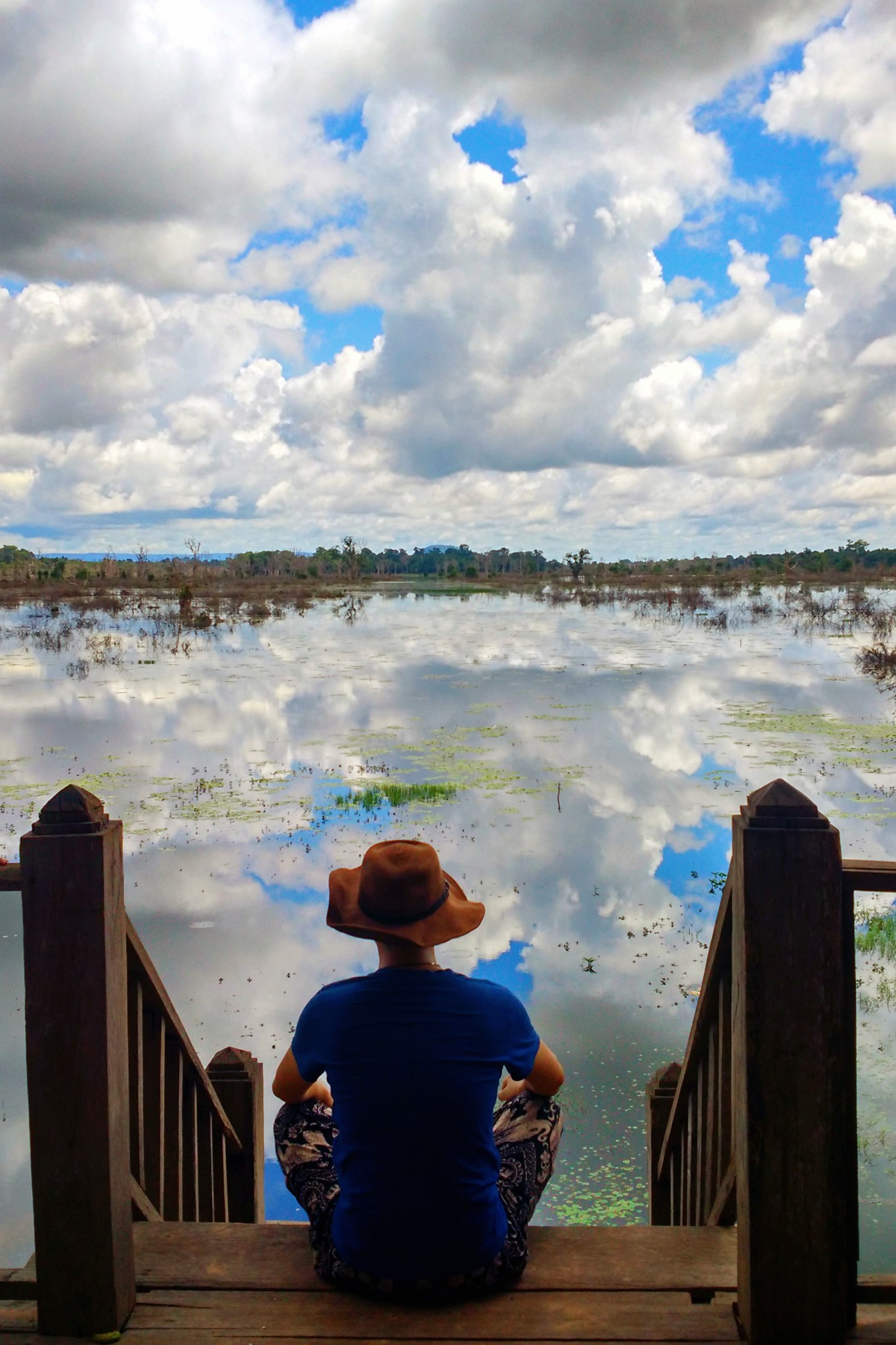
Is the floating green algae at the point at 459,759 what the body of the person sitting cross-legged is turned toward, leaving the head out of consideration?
yes

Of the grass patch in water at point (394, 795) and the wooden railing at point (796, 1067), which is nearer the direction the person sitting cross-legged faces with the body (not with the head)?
the grass patch in water

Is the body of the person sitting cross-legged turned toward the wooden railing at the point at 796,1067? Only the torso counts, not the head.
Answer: no

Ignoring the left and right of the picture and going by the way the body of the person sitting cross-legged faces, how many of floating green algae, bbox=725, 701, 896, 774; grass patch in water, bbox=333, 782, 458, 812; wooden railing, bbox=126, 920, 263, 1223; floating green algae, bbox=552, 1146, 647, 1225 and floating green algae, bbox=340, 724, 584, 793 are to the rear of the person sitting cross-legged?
0

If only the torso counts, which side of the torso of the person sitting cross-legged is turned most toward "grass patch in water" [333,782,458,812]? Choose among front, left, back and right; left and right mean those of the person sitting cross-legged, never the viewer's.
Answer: front

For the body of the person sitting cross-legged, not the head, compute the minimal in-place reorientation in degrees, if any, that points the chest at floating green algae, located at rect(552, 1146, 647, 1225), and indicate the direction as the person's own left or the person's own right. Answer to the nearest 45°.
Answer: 0° — they already face it

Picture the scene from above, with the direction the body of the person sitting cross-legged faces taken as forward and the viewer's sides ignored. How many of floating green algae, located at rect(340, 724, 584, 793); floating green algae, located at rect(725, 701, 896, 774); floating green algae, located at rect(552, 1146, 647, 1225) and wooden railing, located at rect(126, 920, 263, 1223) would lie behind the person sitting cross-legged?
0

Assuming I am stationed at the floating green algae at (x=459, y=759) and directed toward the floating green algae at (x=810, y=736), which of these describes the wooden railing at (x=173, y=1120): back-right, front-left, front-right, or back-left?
back-right

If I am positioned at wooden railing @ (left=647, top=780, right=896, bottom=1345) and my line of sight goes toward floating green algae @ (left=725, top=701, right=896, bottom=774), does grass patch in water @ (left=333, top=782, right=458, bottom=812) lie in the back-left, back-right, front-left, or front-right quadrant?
front-left

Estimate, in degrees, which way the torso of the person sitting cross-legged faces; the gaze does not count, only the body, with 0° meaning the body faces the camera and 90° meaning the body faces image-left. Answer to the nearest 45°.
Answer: approximately 180°

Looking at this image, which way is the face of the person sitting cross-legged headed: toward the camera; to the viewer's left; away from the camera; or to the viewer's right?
away from the camera

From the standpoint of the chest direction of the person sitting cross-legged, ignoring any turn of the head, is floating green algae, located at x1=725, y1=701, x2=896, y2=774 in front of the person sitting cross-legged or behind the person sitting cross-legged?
in front

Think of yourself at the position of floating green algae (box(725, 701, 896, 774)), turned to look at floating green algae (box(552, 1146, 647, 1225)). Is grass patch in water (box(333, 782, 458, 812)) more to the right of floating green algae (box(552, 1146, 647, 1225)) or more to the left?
right
